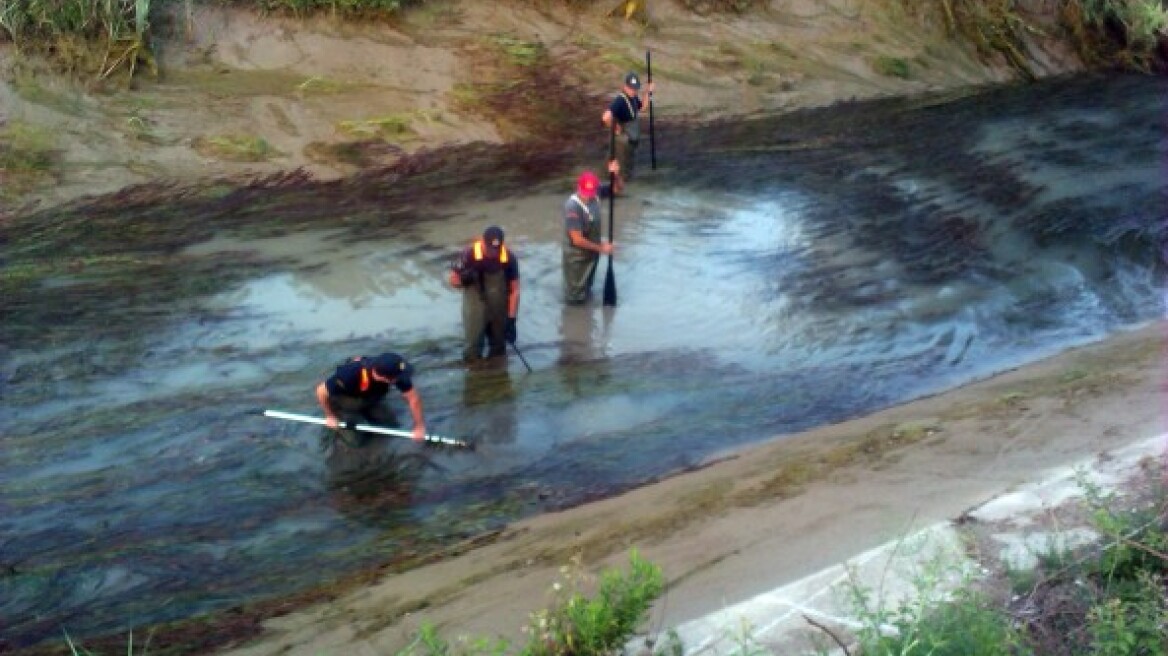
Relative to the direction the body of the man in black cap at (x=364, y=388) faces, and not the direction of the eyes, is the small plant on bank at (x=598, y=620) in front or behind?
in front

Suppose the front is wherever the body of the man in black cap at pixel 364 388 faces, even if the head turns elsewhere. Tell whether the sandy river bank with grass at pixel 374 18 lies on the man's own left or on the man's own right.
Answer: on the man's own left

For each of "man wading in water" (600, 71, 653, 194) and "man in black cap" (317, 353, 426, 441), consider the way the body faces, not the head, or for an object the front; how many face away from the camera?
0

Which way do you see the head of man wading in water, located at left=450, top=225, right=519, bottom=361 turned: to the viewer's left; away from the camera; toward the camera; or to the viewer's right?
toward the camera

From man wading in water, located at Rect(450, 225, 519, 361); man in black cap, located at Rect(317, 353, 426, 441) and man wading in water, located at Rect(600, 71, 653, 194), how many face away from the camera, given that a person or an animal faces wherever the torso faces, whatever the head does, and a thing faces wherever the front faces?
0

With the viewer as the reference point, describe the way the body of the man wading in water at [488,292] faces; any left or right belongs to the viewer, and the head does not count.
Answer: facing the viewer

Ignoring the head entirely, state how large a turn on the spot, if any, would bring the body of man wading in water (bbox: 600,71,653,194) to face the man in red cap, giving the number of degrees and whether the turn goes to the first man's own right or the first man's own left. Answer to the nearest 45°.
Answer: approximately 45° to the first man's own right

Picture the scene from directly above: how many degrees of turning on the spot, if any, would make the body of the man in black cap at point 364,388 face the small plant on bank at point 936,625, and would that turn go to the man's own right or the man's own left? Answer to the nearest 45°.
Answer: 0° — they already face it

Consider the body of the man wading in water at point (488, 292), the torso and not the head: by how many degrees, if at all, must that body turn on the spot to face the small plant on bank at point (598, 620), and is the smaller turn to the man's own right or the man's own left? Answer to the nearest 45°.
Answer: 0° — they already face it

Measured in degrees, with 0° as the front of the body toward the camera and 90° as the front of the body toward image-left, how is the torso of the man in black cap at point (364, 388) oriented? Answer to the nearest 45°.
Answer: approximately 315°

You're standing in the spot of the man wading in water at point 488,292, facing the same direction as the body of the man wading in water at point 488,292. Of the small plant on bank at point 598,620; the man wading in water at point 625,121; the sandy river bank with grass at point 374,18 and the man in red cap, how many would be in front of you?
1

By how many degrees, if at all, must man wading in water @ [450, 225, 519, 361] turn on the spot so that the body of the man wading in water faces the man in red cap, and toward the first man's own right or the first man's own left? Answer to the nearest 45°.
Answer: approximately 135° to the first man's own left

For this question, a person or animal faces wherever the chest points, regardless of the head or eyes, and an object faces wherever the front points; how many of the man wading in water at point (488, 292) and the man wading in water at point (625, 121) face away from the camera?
0

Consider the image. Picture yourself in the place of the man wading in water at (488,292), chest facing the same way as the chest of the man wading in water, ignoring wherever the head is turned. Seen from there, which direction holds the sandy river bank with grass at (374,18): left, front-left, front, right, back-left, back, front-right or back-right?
back
